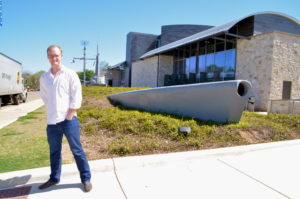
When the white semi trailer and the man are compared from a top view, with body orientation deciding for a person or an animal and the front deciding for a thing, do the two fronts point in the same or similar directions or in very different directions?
very different directions

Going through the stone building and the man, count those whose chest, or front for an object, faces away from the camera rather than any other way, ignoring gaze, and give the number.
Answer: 0

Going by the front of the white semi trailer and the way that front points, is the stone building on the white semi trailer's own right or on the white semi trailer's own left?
on the white semi trailer's own right

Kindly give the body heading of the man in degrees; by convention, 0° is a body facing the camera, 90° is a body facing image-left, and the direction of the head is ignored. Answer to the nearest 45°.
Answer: approximately 45°

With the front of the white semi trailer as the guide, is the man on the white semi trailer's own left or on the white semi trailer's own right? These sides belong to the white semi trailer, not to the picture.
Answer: on the white semi trailer's own right

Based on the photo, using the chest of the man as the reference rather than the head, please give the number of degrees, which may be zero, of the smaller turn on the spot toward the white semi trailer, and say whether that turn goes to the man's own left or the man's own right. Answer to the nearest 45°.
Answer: approximately 135° to the man's own right
